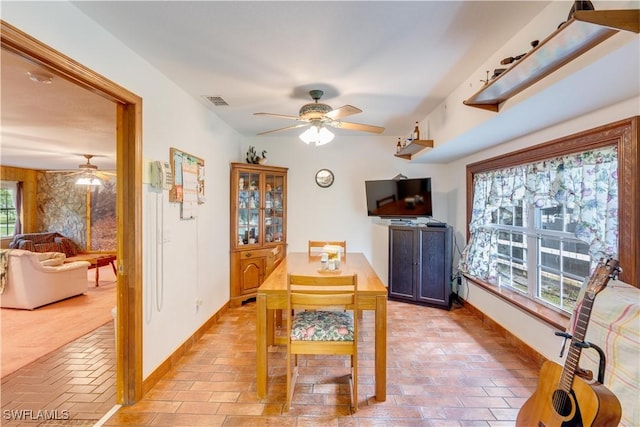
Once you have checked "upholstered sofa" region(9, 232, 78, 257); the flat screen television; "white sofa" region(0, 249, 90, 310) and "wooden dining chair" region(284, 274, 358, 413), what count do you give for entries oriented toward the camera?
2

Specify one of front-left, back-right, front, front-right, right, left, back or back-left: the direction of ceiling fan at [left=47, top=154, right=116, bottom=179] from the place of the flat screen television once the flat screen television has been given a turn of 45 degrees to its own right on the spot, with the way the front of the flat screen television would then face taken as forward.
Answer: front-right

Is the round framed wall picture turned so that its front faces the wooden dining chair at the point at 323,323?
yes

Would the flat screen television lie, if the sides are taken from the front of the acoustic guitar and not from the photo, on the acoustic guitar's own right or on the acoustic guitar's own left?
on the acoustic guitar's own right

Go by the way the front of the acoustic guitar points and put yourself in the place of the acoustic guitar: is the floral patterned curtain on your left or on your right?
on your right

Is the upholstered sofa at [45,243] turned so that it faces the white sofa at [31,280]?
yes

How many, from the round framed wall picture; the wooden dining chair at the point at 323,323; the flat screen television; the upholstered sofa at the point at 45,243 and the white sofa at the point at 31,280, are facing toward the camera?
3
